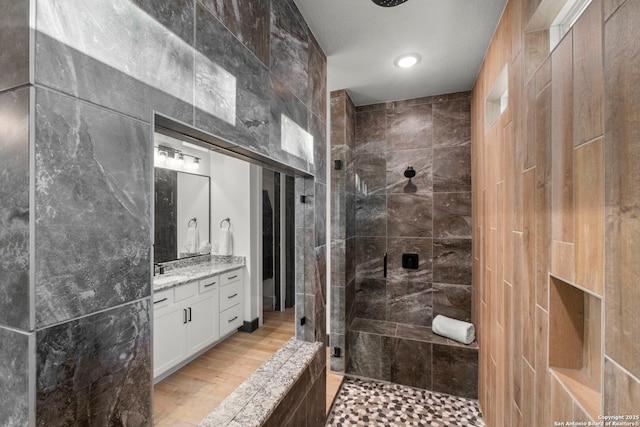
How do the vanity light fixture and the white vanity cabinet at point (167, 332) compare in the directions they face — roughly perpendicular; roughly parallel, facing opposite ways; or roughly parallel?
roughly parallel

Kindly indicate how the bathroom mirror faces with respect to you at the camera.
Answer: facing the viewer and to the right of the viewer

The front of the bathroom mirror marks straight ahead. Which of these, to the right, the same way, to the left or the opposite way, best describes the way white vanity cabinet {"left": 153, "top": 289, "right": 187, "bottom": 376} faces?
the same way

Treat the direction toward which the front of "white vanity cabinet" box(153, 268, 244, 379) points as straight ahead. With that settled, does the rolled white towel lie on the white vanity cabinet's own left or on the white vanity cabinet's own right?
on the white vanity cabinet's own left

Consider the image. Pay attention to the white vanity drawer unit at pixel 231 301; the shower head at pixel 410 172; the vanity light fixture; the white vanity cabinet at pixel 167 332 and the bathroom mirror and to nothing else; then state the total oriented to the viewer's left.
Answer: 0

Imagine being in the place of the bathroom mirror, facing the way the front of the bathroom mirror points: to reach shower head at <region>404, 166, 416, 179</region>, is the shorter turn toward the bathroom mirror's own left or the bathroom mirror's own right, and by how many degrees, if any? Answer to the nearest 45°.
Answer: approximately 90° to the bathroom mirror's own left

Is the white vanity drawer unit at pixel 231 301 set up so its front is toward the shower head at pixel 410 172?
no

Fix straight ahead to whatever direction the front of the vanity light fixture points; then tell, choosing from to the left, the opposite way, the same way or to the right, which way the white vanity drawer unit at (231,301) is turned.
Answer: the same way

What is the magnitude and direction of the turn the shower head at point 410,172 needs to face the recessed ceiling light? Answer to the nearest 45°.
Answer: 0° — it already faces it

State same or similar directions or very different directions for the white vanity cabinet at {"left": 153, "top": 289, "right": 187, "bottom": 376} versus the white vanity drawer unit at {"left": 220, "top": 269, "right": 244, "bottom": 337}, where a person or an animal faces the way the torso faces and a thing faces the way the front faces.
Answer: same or similar directions

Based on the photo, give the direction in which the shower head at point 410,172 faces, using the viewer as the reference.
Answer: facing the viewer
